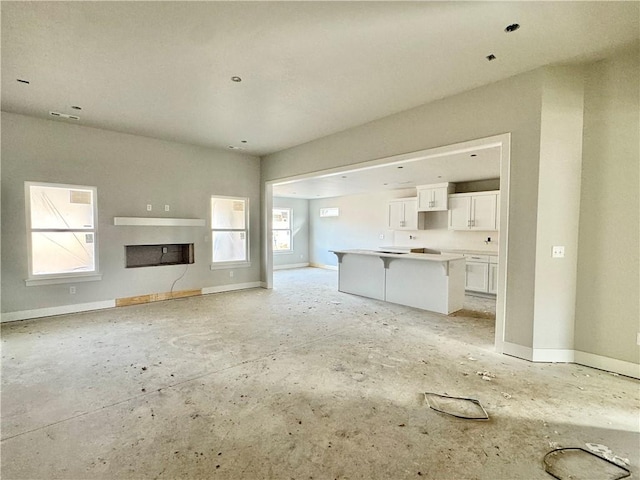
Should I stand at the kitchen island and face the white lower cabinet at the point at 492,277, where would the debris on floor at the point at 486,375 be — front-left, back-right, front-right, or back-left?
back-right

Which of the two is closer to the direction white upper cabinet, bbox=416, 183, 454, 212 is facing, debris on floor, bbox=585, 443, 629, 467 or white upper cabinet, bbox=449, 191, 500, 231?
the debris on floor

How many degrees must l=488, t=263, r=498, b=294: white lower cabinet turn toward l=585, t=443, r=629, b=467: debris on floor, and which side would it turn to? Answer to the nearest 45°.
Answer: approximately 45° to its left

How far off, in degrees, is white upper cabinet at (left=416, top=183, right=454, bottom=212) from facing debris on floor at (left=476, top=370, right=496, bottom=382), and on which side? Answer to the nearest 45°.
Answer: approximately 45° to its left

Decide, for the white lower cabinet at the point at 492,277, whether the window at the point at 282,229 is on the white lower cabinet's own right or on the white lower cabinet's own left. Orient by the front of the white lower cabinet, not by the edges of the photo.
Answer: on the white lower cabinet's own right

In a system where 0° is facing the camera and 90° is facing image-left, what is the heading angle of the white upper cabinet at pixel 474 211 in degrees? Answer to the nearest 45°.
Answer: approximately 45°

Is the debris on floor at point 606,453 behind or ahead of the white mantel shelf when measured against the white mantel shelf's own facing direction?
ahead

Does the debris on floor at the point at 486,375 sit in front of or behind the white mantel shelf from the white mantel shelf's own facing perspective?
in front

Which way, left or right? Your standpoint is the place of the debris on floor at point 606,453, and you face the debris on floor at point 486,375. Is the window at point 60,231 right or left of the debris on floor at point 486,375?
left

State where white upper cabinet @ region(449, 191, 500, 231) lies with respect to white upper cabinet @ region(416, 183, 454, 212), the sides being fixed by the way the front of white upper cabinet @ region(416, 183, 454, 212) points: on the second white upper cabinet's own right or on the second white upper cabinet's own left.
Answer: on the second white upper cabinet's own left

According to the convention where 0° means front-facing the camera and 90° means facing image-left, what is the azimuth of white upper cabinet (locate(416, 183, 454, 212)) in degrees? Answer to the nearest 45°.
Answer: approximately 45°
